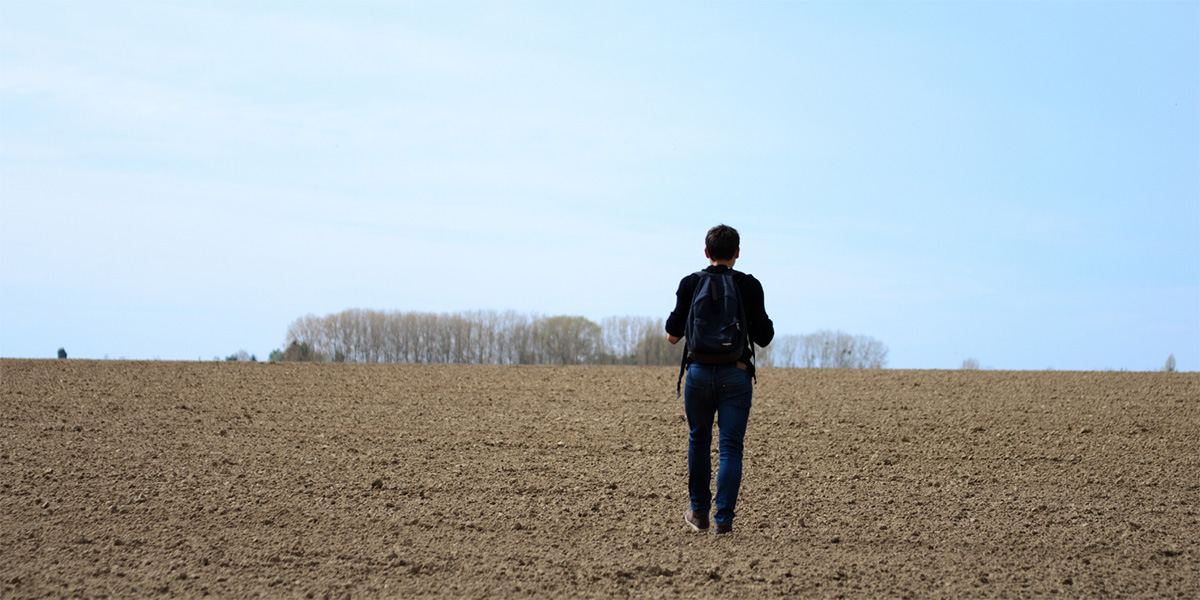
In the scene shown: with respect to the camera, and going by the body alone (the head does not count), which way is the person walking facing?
away from the camera

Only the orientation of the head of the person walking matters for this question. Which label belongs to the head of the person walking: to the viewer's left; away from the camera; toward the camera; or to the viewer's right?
away from the camera
